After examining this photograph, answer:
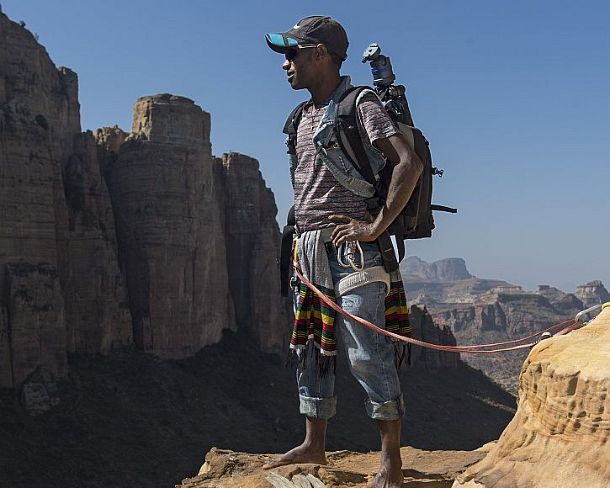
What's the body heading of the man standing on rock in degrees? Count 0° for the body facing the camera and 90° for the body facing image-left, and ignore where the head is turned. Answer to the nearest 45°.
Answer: approximately 45°

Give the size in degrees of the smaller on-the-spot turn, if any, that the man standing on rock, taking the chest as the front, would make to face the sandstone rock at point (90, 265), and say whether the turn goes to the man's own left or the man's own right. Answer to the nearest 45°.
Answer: approximately 135° to the man's own right

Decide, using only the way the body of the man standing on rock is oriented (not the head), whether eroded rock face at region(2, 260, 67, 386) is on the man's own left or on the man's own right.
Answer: on the man's own right

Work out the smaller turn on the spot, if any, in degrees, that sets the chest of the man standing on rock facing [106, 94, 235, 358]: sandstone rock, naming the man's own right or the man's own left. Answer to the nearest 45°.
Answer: approximately 135° to the man's own right

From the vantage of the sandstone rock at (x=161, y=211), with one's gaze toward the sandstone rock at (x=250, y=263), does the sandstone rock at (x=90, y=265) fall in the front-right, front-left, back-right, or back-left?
back-left

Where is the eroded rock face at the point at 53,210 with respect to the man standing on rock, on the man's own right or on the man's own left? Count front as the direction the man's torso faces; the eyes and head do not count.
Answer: on the man's own right
